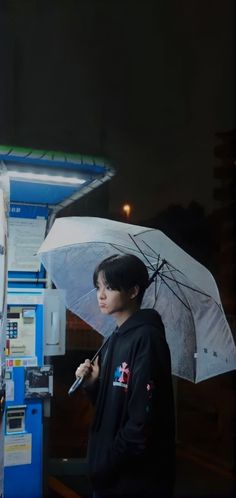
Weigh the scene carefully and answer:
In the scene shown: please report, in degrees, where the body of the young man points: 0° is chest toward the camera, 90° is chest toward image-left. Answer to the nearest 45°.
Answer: approximately 45°

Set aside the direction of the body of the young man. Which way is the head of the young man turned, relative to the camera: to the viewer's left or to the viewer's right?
to the viewer's left

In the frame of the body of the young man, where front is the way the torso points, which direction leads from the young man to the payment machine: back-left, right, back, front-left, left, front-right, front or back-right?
right
